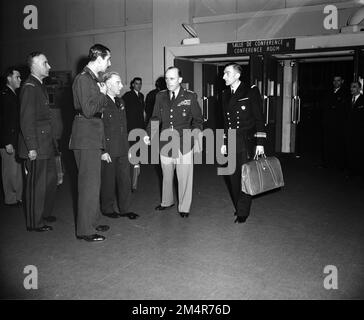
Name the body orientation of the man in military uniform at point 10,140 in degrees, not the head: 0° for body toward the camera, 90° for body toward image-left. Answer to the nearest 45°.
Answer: approximately 270°

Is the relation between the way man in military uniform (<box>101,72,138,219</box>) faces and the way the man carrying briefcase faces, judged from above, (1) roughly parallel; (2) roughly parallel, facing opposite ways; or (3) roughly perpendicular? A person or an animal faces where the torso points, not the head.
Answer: roughly perpendicular

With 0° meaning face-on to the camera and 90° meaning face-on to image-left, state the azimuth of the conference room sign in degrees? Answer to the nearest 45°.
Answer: approximately 0°

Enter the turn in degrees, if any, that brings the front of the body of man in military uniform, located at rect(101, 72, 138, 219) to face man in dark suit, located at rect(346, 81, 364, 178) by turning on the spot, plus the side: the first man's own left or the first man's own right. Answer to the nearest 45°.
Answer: approximately 90° to the first man's own left

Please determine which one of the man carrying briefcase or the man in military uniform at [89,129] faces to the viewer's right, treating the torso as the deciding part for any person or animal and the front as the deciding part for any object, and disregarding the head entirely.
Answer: the man in military uniform

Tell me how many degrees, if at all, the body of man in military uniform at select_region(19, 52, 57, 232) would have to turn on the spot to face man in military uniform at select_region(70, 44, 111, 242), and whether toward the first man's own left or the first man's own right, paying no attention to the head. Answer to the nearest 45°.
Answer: approximately 45° to the first man's own right

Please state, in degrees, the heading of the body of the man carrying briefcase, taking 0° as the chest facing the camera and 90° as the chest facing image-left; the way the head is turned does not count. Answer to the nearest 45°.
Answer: approximately 45°

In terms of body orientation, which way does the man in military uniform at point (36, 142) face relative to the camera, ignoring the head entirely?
to the viewer's right

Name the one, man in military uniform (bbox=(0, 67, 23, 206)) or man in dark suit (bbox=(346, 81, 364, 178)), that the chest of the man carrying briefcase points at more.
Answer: the man in military uniform

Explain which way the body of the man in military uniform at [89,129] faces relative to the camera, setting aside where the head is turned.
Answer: to the viewer's right

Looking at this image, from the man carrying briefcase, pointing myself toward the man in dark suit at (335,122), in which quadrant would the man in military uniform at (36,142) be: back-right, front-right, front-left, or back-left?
back-left

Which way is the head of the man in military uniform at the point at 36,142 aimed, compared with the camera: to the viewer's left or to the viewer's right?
to the viewer's right

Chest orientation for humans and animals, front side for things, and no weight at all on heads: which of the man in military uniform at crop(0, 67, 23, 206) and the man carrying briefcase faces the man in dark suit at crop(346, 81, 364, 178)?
the man in military uniform

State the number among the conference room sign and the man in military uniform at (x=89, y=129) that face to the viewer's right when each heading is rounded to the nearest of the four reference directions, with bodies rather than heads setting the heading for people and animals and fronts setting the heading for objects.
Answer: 1
